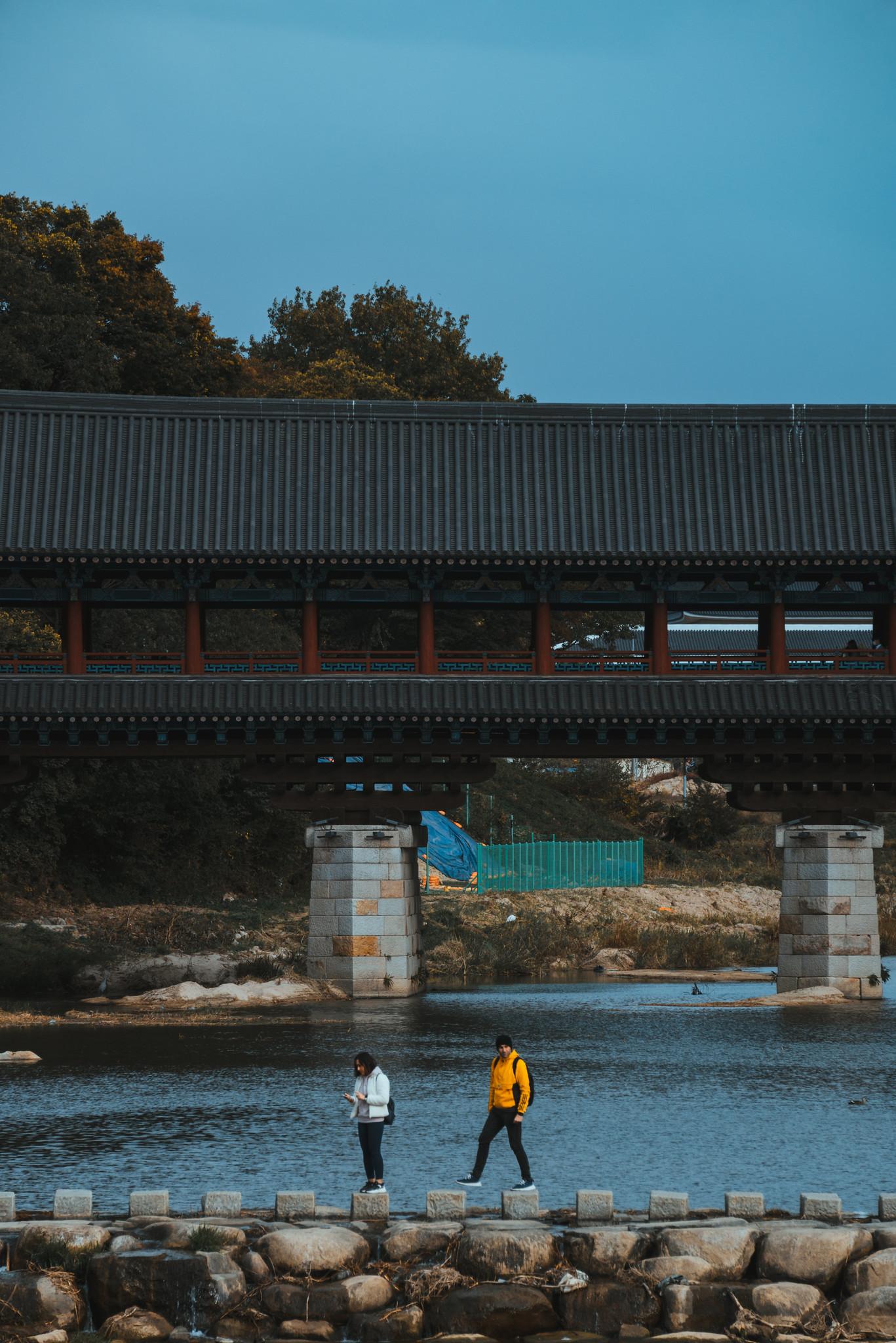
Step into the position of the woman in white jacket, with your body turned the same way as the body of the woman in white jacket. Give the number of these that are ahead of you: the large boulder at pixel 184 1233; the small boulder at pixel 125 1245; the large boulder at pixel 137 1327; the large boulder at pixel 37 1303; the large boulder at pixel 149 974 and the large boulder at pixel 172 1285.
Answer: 5

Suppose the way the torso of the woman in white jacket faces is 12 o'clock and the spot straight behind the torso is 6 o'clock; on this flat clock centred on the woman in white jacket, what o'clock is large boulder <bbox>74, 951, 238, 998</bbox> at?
The large boulder is roughly at 4 o'clock from the woman in white jacket.

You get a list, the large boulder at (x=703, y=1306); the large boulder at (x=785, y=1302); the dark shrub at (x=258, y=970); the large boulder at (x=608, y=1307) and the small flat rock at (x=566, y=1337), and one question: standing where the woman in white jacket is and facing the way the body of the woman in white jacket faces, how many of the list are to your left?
4

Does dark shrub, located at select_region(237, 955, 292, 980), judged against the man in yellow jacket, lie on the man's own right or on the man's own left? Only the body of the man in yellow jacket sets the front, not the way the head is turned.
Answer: on the man's own right

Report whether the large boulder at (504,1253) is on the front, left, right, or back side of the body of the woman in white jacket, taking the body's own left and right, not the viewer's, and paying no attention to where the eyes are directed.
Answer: left

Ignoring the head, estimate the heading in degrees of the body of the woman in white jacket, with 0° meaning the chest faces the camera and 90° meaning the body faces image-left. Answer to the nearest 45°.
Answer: approximately 45°

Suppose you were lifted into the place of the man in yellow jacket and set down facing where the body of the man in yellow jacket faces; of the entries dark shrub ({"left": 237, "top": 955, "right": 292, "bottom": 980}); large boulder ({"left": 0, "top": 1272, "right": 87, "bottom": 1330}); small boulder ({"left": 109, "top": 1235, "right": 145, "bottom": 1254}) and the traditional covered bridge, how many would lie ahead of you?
2

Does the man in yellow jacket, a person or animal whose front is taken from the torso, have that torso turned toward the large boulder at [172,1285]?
yes

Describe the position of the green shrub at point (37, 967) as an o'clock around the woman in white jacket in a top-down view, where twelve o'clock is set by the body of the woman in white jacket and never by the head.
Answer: The green shrub is roughly at 4 o'clock from the woman in white jacket.

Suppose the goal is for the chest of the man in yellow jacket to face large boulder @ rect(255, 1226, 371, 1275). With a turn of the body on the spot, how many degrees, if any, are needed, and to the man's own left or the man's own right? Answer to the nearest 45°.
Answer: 0° — they already face it

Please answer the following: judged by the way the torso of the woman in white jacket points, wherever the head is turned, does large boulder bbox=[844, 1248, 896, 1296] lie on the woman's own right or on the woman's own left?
on the woman's own left

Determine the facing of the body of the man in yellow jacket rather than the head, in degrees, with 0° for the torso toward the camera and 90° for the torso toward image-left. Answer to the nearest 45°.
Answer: approximately 45°
